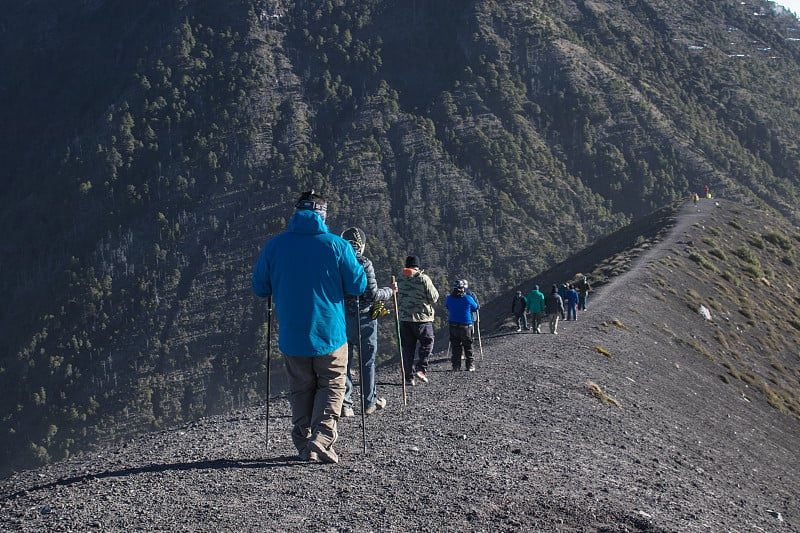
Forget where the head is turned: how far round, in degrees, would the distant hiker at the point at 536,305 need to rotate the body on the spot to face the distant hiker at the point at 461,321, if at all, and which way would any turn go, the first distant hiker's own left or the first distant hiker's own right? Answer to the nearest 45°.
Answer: approximately 180°

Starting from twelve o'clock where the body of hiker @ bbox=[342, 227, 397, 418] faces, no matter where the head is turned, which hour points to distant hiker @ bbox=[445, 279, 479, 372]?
The distant hiker is roughly at 11 o'clock from the hiker.

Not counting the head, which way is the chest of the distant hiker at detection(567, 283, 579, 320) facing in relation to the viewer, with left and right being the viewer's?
facing away from the viewer

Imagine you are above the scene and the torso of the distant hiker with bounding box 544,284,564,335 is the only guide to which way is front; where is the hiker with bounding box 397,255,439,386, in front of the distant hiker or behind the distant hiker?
behind

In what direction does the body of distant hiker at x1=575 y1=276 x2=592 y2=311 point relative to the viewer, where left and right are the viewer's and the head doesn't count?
facing away from the viewer

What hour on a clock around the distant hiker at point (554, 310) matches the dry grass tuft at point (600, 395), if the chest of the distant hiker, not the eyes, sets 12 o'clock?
The dry grass tuft is roughly at 6 o'clock from the distant hiker.

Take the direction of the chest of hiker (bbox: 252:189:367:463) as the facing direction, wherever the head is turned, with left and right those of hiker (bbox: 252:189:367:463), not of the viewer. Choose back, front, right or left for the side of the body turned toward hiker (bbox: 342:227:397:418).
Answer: front

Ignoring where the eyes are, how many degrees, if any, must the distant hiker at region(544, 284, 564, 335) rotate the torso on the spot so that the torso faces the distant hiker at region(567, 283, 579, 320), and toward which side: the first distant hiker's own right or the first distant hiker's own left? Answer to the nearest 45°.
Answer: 0° — they already face them

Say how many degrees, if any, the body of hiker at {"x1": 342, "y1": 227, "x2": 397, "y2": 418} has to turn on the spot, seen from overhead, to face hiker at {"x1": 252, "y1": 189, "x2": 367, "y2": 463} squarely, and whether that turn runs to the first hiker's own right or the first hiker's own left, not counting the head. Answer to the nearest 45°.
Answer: approximately 135° to the first hiker's own right

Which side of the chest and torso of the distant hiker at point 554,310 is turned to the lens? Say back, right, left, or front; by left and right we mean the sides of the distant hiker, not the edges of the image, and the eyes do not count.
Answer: back

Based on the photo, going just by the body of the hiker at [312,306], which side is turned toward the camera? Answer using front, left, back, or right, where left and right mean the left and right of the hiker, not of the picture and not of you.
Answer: back

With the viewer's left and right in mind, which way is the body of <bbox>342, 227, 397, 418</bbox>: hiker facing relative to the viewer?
facing away from the viewer and to the right of the viewer

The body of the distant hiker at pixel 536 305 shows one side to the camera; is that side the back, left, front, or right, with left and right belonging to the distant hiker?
back

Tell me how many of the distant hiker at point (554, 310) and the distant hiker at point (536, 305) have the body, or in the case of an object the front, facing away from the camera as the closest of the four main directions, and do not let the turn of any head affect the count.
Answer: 2

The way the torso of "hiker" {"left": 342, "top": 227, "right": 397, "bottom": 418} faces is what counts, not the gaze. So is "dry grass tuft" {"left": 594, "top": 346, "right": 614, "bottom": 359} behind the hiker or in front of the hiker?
in front
